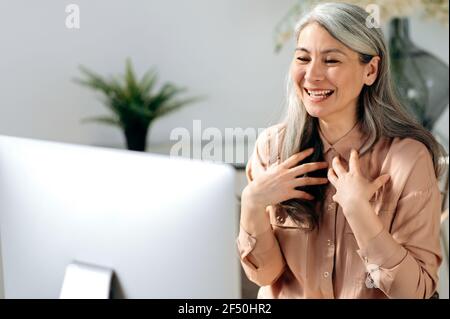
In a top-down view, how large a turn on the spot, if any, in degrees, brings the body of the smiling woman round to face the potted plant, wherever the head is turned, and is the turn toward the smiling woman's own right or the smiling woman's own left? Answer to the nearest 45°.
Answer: approximately 90° to the smiling woman's own right

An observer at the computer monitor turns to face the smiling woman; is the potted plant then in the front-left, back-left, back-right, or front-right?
front-left

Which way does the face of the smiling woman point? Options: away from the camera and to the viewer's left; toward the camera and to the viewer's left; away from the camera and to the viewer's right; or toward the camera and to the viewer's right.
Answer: toward the camera and to the viewer's left

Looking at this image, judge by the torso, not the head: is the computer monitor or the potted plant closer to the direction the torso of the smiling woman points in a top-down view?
the computer monitor

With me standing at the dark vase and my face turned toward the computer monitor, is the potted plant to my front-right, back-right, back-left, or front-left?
front-right

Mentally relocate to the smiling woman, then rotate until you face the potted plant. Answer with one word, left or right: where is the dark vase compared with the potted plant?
right

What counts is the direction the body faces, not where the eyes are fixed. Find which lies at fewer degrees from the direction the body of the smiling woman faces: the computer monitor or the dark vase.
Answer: the computer monitor

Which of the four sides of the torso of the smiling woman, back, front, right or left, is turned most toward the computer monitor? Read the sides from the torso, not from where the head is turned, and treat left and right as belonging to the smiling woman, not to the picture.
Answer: front

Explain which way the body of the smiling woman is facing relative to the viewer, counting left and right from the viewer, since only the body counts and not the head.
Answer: facing the viewer and to the left of the viewer
